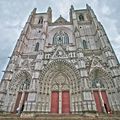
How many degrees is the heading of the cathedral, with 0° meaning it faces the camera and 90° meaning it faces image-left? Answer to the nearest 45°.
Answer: approximately 0°
